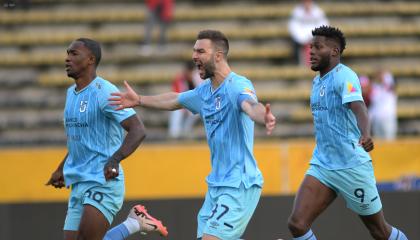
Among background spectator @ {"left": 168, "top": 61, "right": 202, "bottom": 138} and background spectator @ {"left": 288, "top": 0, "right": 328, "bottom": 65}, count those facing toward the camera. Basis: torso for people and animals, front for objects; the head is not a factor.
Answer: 2

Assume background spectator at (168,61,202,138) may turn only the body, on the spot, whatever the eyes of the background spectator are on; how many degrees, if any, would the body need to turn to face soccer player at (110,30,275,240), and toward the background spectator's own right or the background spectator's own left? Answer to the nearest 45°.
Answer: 0° — they already face them

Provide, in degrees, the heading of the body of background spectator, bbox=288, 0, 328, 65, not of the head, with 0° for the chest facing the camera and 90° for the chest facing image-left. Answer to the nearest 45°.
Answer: approximately 0°

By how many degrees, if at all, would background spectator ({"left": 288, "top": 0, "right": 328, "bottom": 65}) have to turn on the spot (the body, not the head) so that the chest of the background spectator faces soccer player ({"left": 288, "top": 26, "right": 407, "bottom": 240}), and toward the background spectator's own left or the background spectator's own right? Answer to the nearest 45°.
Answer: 0° — they already face them

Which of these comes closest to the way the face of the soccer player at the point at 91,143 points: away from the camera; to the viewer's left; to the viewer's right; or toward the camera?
to the viewer's left

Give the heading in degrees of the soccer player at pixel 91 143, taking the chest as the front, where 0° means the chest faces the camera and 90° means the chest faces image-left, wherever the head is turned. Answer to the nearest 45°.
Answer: approximately 45°

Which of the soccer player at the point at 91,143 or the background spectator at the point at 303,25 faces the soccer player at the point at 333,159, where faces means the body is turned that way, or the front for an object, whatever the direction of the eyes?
the background spectator

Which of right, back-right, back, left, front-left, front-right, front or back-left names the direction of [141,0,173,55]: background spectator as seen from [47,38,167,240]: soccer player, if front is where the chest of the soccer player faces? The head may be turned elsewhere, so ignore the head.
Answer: back-right

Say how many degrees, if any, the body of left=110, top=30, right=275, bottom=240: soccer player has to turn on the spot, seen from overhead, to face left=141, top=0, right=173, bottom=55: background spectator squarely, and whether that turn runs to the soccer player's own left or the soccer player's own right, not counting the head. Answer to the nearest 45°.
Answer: approximately 135° to the soccer player's own right
